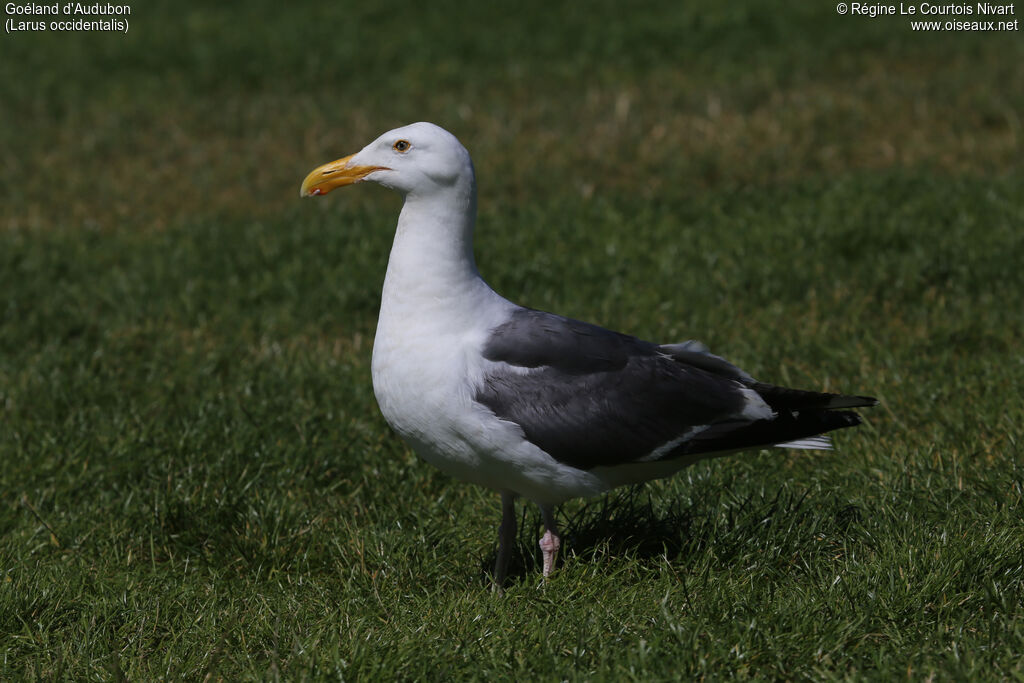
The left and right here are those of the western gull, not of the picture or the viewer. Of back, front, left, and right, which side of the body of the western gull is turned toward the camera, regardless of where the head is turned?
left
